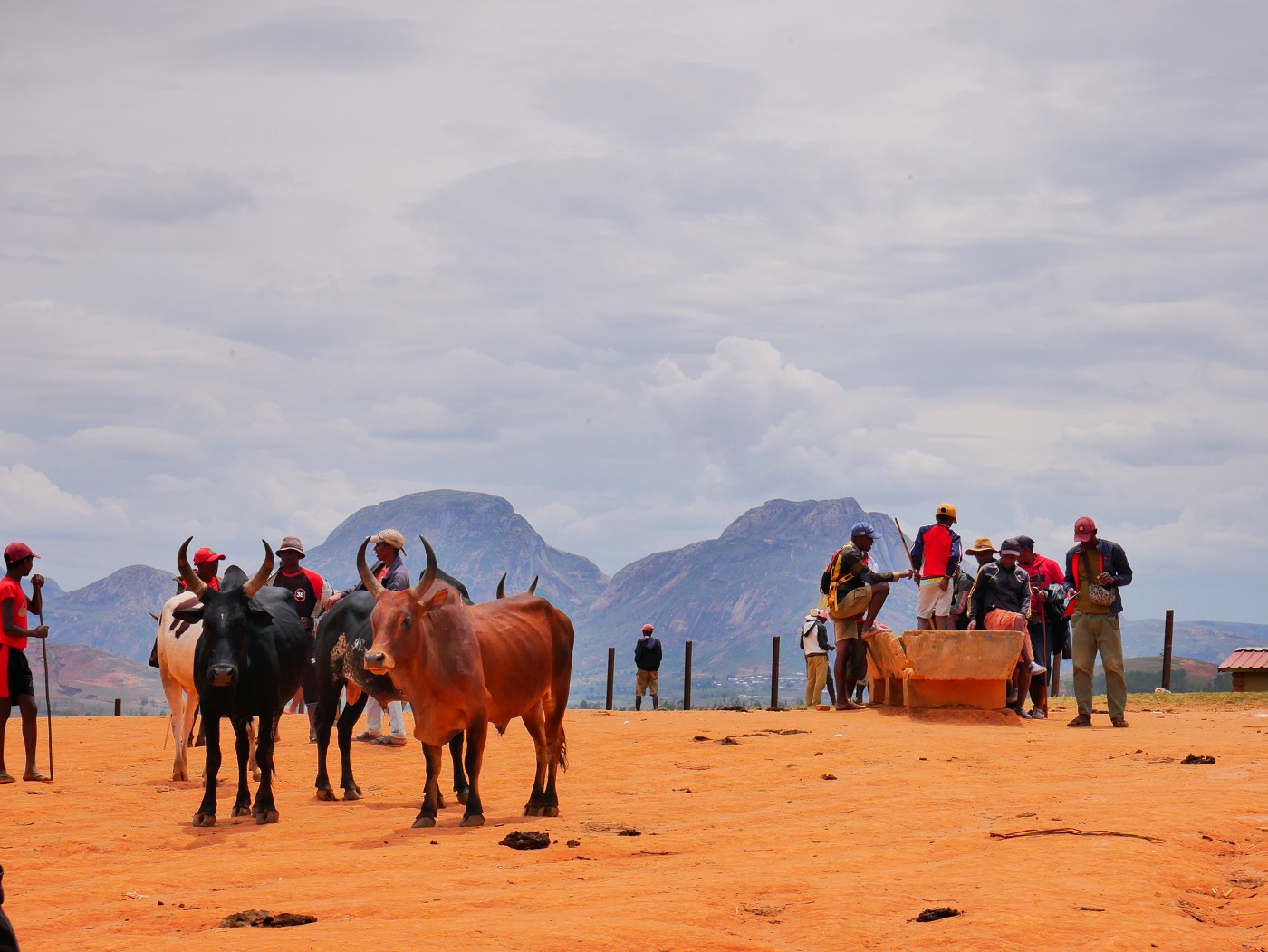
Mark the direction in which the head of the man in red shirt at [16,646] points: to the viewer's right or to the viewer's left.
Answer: to the viewer's right

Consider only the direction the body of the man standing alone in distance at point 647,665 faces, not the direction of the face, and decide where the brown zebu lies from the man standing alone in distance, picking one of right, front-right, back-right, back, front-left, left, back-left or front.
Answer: back

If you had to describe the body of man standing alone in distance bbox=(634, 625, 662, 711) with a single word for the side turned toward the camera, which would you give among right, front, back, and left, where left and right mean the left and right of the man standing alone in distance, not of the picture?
back

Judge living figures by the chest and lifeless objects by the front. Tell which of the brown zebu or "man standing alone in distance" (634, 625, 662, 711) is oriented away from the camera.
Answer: the man standing alone in distance

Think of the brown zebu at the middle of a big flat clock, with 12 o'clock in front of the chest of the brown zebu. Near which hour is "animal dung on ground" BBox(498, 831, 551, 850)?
The animal dung on ground is roughly at 10 o'clock from the brown zebu.

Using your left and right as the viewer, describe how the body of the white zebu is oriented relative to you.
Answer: facing away from the viewer and to the right of the viewer
